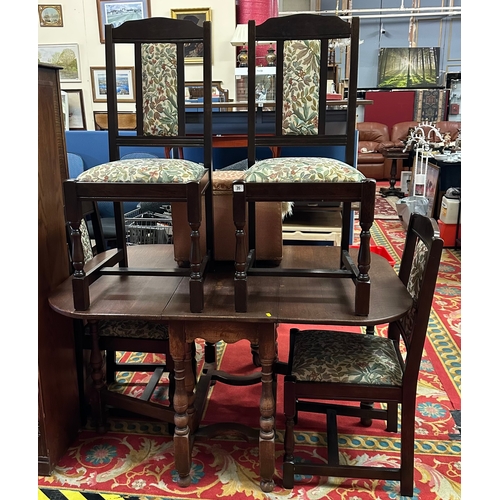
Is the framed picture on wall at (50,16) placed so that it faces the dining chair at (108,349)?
yes

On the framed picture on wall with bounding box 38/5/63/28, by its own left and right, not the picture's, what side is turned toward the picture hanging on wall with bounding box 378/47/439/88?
left

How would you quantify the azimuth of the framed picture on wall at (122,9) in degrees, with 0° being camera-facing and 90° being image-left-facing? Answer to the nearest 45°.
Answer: approximately 0°

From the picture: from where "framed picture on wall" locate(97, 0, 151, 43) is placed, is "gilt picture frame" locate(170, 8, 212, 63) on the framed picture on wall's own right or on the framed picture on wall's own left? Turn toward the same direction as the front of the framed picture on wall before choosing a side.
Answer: on the framed picture on wall's own left

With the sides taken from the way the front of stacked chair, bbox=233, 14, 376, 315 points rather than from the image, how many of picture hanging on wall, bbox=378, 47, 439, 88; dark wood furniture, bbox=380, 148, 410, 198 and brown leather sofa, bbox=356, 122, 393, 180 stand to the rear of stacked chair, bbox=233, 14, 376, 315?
3

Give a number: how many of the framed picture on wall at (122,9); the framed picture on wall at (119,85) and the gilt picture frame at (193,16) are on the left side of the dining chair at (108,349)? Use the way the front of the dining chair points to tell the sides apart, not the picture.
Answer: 3

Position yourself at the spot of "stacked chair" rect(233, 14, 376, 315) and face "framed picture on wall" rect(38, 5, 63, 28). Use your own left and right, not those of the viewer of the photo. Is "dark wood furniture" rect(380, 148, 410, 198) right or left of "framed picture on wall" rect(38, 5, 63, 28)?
right
